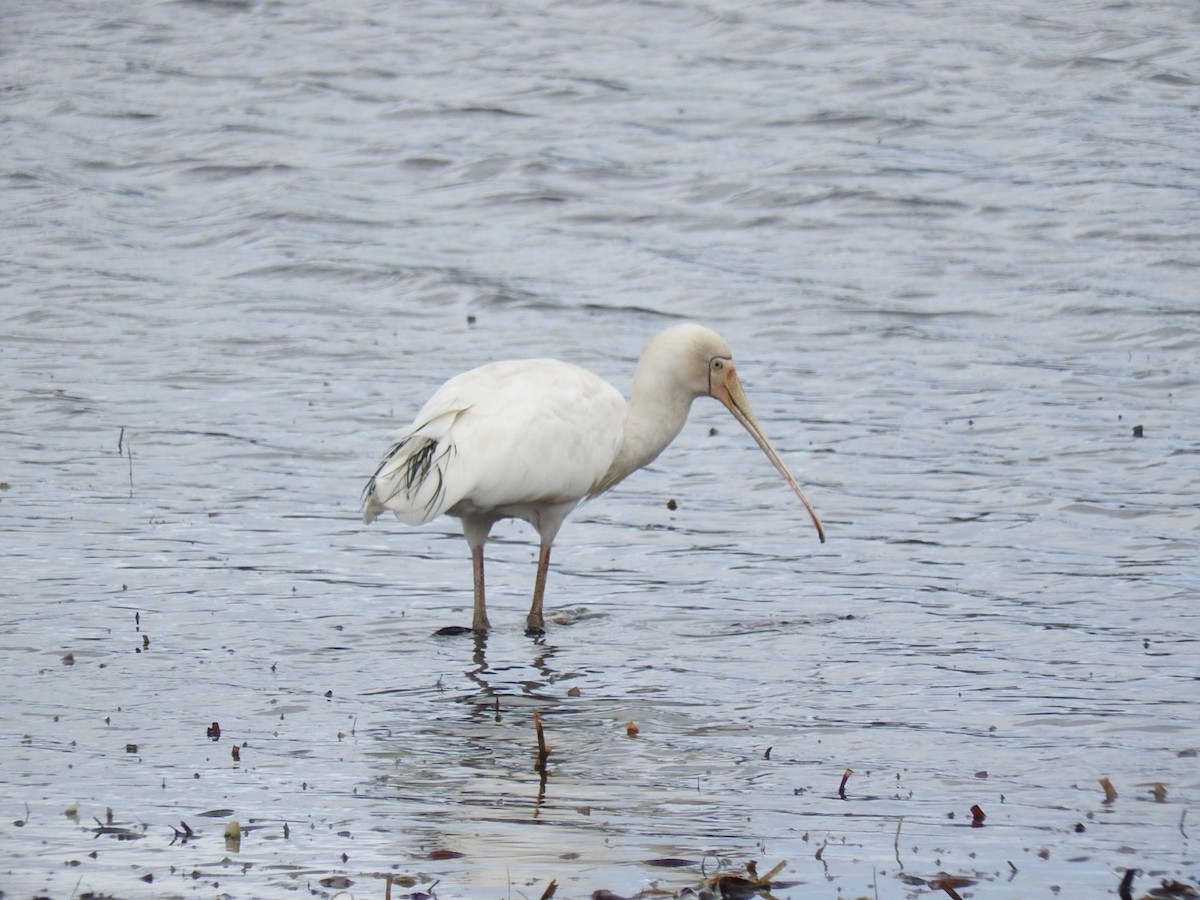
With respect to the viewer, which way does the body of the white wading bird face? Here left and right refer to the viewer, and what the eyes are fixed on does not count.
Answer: facing to the right of the viewer

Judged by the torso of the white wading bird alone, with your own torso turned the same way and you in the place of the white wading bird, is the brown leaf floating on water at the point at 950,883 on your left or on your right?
on your right

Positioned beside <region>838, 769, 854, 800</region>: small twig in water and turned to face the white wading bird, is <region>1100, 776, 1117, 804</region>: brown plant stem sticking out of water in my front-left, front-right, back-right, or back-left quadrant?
back-right

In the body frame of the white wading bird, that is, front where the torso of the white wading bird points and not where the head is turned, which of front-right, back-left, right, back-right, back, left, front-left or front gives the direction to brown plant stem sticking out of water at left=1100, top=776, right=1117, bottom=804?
front-right

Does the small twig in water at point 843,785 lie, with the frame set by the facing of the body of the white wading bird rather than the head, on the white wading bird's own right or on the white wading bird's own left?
on the white wading bird's own right
